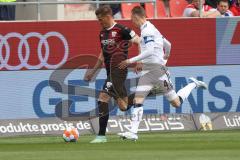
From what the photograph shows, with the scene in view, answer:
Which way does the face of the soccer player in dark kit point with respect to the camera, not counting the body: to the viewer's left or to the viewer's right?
to the viewer's left

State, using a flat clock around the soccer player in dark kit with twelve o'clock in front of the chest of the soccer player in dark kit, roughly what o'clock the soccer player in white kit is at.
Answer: The soccer player in white kit is roughly at 8 o'clock from the soccer player in dark kit.

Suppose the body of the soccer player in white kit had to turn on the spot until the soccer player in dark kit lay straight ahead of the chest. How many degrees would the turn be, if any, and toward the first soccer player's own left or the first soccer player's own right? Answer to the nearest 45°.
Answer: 0° — they already face them

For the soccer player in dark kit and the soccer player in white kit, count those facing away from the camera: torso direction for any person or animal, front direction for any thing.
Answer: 0

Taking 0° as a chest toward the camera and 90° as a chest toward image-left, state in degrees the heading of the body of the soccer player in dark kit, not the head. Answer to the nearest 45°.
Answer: approximately 45°

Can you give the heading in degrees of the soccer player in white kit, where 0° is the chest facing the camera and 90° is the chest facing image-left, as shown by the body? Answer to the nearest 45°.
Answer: approximately 90°
